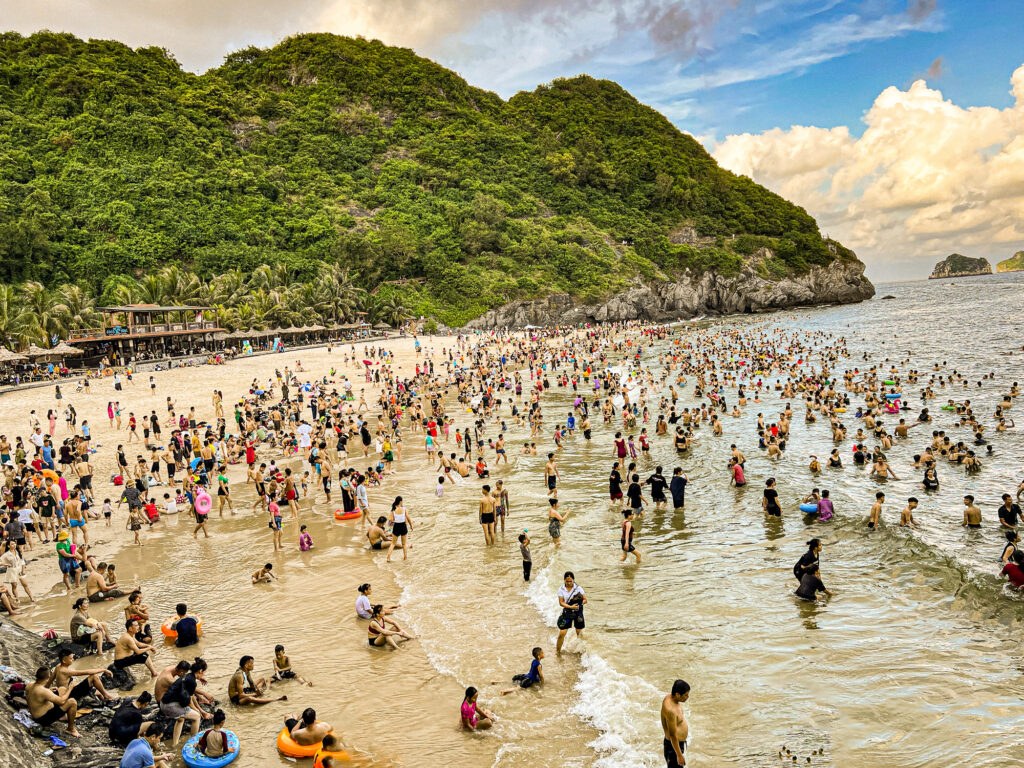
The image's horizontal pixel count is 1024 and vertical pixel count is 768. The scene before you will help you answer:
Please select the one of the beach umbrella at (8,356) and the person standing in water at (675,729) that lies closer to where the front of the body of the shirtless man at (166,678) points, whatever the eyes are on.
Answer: the person standing in water

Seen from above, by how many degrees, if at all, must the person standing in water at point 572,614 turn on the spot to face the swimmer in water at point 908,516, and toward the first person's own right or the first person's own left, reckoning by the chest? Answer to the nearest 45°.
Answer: approximately 135° to the first person's own left

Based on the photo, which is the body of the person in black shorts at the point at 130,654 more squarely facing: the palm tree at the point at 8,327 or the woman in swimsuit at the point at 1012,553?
the woman in swimsuit

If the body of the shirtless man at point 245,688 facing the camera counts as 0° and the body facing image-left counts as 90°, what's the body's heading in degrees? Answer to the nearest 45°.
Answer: approximately 270°
